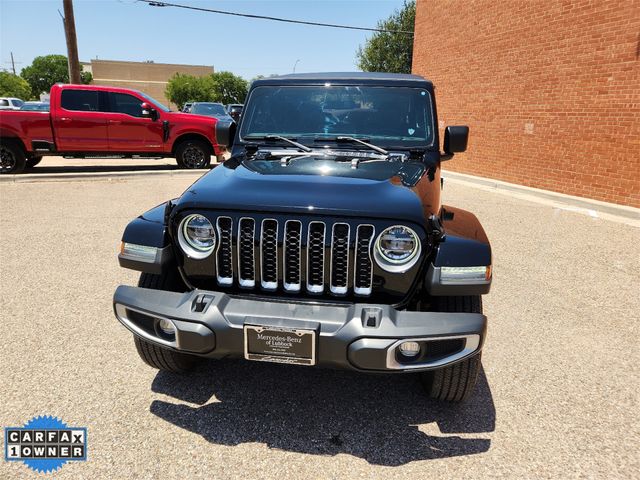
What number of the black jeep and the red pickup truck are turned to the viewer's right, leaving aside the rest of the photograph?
1

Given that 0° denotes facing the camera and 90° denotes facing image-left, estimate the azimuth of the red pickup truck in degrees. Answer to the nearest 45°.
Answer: approximately 270°

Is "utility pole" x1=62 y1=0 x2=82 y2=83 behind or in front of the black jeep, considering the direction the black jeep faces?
behind

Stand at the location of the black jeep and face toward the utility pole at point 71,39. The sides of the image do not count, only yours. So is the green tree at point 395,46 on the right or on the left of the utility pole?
right

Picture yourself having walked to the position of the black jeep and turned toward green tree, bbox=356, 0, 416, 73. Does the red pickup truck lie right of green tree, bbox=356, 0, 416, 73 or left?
left

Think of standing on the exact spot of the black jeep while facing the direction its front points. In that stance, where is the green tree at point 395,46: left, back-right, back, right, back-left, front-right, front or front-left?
back

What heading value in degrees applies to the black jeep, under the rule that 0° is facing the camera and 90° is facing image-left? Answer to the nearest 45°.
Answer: approximately 0°

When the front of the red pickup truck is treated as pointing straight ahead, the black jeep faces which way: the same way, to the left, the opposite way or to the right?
to the right

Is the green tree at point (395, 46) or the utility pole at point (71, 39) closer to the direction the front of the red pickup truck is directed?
the green tree
